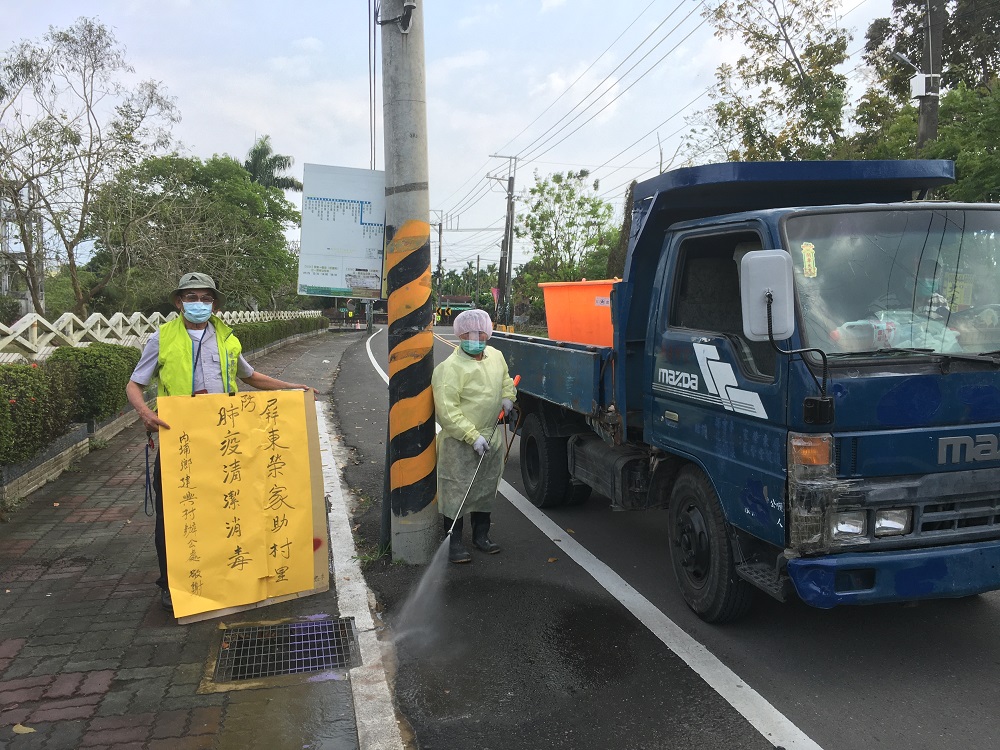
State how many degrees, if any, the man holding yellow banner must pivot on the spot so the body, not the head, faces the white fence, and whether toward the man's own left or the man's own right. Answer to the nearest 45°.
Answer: approximately 180°

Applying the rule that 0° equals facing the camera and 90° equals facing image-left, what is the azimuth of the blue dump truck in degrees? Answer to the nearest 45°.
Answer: approximately 315°

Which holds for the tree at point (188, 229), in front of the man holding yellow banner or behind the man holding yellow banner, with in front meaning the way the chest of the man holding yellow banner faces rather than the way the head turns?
behind

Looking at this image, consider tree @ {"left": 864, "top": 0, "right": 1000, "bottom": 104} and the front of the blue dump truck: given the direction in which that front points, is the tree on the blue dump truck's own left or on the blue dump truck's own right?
on the blue dump truck's own left

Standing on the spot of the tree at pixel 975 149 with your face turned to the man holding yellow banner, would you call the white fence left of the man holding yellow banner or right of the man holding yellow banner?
right

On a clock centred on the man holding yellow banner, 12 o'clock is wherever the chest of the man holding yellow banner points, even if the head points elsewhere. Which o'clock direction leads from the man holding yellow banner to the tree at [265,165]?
The tree is roughly at 6 o'clock from the man holding yellow banner.

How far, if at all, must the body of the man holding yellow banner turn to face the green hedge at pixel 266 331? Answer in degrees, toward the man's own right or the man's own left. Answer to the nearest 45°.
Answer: approximately 180°

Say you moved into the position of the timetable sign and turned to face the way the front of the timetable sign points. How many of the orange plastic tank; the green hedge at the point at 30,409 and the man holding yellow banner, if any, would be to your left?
1
